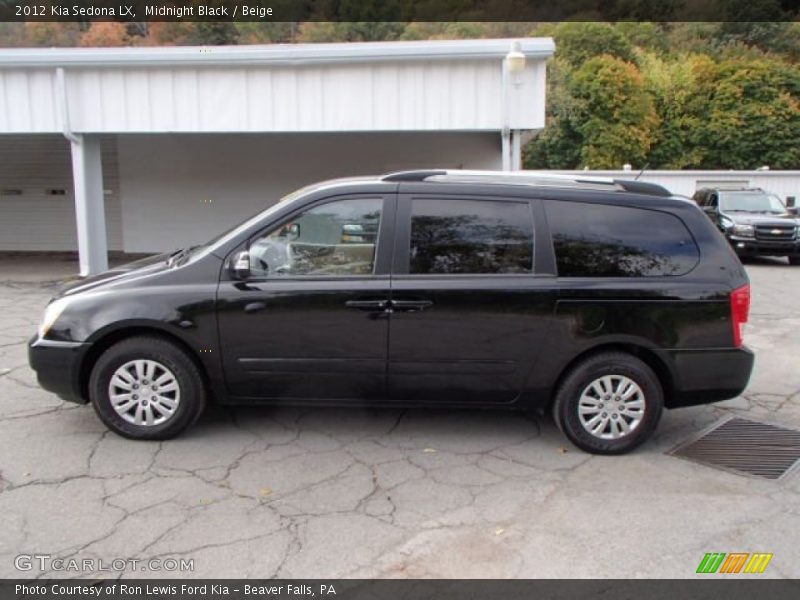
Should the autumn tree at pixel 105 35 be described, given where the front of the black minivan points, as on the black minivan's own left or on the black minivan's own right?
on the black minivan's own right

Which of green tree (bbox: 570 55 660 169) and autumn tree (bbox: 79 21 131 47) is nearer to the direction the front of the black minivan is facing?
the autumn tree

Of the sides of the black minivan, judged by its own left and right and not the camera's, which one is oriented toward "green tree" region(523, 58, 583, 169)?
right

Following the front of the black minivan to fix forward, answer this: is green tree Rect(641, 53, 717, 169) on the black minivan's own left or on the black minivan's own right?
on the black minivan's own right

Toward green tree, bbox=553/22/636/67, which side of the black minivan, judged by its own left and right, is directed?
right

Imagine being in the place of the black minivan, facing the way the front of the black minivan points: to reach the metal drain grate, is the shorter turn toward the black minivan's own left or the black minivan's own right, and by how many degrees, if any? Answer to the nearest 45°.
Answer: approximately 180°

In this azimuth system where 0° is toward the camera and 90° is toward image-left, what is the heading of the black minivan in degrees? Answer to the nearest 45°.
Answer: approximately 90°

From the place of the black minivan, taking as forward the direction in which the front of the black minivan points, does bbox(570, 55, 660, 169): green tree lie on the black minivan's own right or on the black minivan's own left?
on the black minivan's own right

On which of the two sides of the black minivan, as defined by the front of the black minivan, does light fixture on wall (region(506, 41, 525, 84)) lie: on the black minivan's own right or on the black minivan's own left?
on the black minivan's own right
